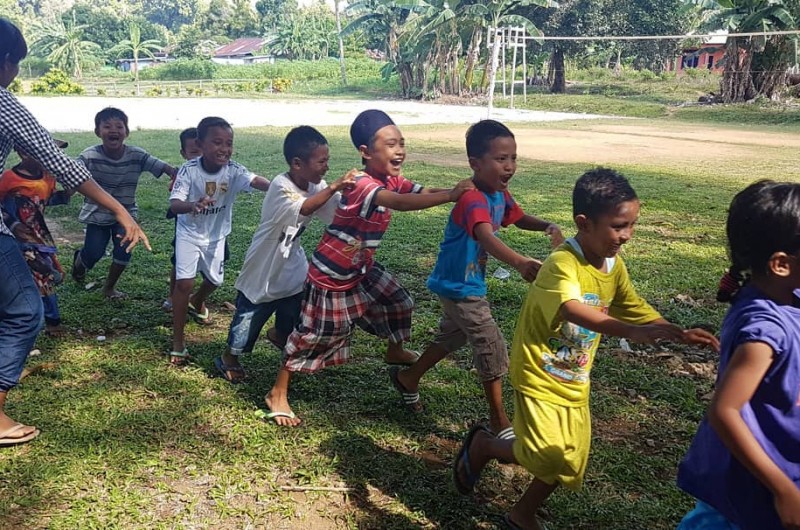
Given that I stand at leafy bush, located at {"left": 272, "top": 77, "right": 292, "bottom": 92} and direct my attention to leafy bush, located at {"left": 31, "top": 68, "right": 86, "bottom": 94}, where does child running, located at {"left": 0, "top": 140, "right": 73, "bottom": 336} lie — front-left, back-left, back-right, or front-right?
front-left

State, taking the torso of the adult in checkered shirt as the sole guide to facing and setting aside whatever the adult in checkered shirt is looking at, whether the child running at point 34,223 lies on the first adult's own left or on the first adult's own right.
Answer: on the first adult's own left

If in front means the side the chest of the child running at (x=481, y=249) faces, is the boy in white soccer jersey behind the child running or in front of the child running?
behind

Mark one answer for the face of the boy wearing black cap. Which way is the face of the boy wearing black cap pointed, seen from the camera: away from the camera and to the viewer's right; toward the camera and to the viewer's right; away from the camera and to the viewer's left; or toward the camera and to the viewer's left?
toward the camera and to the viewer's right

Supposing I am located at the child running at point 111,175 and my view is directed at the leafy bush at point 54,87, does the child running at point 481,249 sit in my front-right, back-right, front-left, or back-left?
back-right

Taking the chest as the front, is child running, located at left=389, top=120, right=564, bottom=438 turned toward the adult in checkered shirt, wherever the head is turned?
no

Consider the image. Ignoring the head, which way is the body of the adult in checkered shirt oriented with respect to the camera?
to the viewer's right

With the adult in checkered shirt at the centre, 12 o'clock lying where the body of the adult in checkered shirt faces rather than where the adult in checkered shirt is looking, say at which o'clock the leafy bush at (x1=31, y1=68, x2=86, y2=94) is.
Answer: The leafy bush is roughly at 9 o'clock from the adult in checkered shirt.

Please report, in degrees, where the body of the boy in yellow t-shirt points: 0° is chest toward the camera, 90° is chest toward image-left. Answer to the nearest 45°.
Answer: approximately 315°

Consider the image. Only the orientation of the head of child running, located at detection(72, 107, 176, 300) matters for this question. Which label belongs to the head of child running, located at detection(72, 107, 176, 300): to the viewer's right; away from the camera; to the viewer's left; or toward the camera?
toward the camera

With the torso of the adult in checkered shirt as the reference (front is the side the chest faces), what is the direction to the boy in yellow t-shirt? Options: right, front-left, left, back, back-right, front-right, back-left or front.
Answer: front-right
